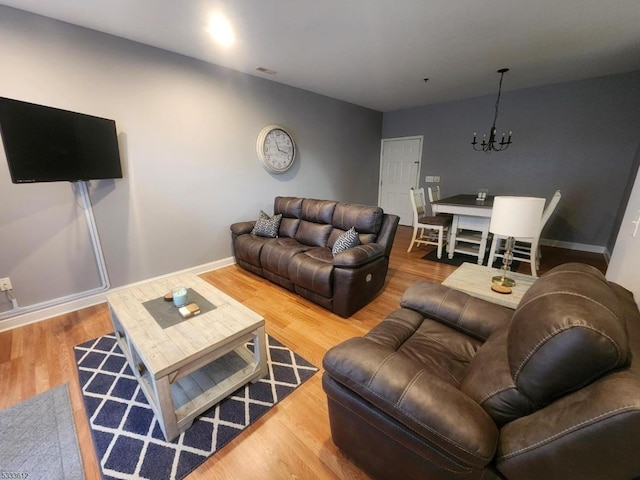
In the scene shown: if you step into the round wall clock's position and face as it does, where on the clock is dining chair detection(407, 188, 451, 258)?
The dining chair is roughly at 11 o'clock from the round wall clock.

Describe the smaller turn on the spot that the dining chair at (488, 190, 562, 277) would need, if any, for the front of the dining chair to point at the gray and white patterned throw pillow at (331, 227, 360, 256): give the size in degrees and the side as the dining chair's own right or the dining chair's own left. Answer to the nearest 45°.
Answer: approximately 45° to the dining chair's own left

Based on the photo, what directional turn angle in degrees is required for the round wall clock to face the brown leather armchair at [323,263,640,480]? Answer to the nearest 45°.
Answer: approximately 45° to its right

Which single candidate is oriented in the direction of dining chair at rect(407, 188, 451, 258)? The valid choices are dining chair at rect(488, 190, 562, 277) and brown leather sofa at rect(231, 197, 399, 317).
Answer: dining chair at rect(488, 190, 562, 277)

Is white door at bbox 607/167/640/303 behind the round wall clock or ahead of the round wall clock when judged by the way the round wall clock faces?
ahead

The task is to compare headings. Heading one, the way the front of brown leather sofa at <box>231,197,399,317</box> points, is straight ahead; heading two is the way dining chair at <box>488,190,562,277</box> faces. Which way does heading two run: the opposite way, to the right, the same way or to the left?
to the right

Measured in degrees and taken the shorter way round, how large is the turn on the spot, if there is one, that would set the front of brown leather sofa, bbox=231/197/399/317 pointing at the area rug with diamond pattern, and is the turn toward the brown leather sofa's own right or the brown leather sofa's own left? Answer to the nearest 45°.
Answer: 0° — it already faces it

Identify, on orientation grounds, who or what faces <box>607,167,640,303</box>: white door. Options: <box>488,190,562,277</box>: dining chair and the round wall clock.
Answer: the round wall clock

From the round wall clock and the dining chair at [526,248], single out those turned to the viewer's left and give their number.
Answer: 1

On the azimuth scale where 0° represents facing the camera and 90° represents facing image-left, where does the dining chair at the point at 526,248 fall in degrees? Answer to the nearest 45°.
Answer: approximately 90°

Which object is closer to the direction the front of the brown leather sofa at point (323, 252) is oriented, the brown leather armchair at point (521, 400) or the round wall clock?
the brown leather armchair

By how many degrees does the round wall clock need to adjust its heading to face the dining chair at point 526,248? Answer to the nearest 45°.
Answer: approximately 45° to its left
